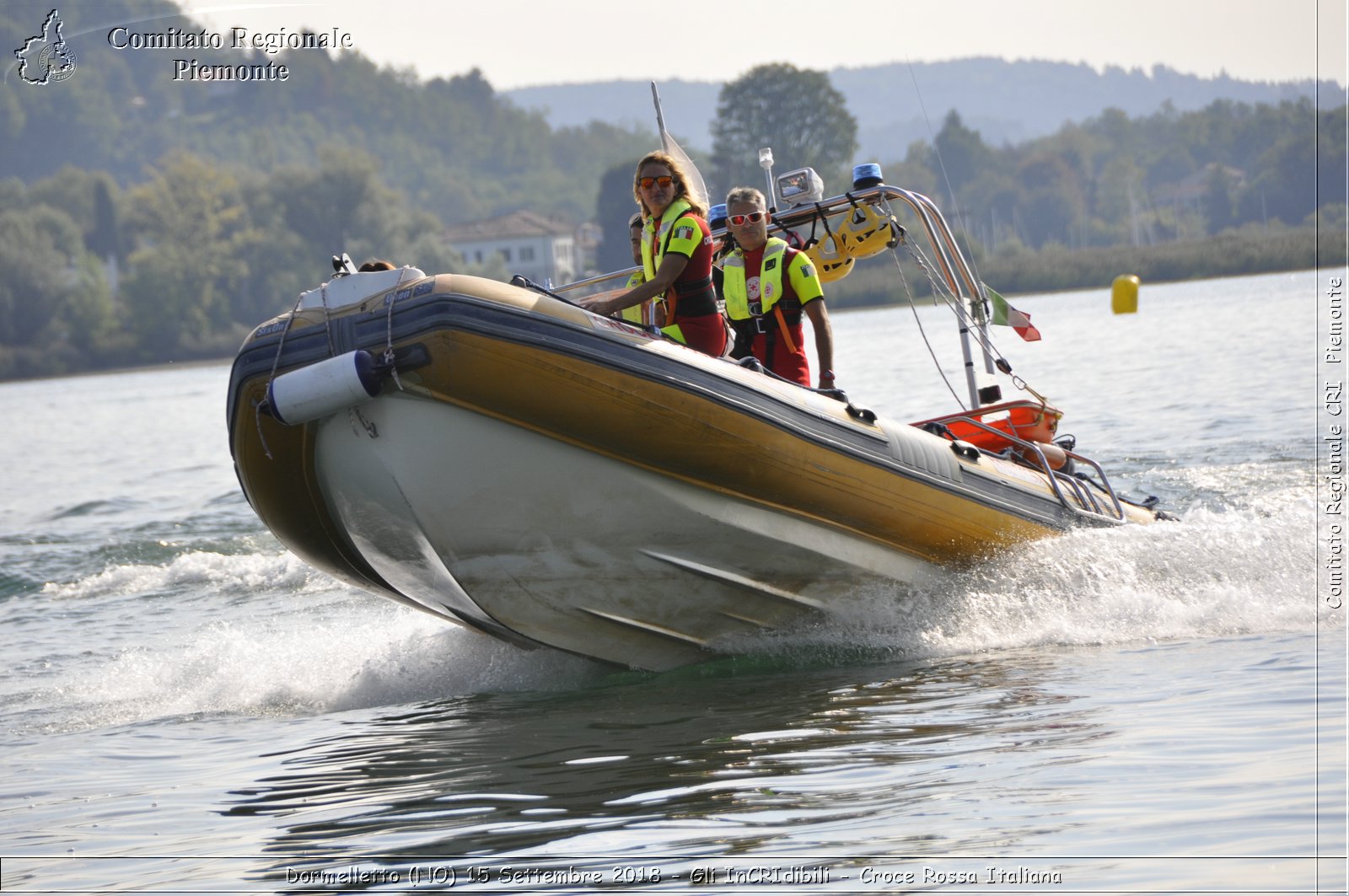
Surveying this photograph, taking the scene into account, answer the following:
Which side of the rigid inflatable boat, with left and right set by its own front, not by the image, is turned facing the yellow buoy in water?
back

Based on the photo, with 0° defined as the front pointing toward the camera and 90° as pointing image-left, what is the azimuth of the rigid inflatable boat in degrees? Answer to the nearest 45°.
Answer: approximately 45°

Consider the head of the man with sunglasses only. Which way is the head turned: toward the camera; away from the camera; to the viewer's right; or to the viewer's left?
toward the camera
